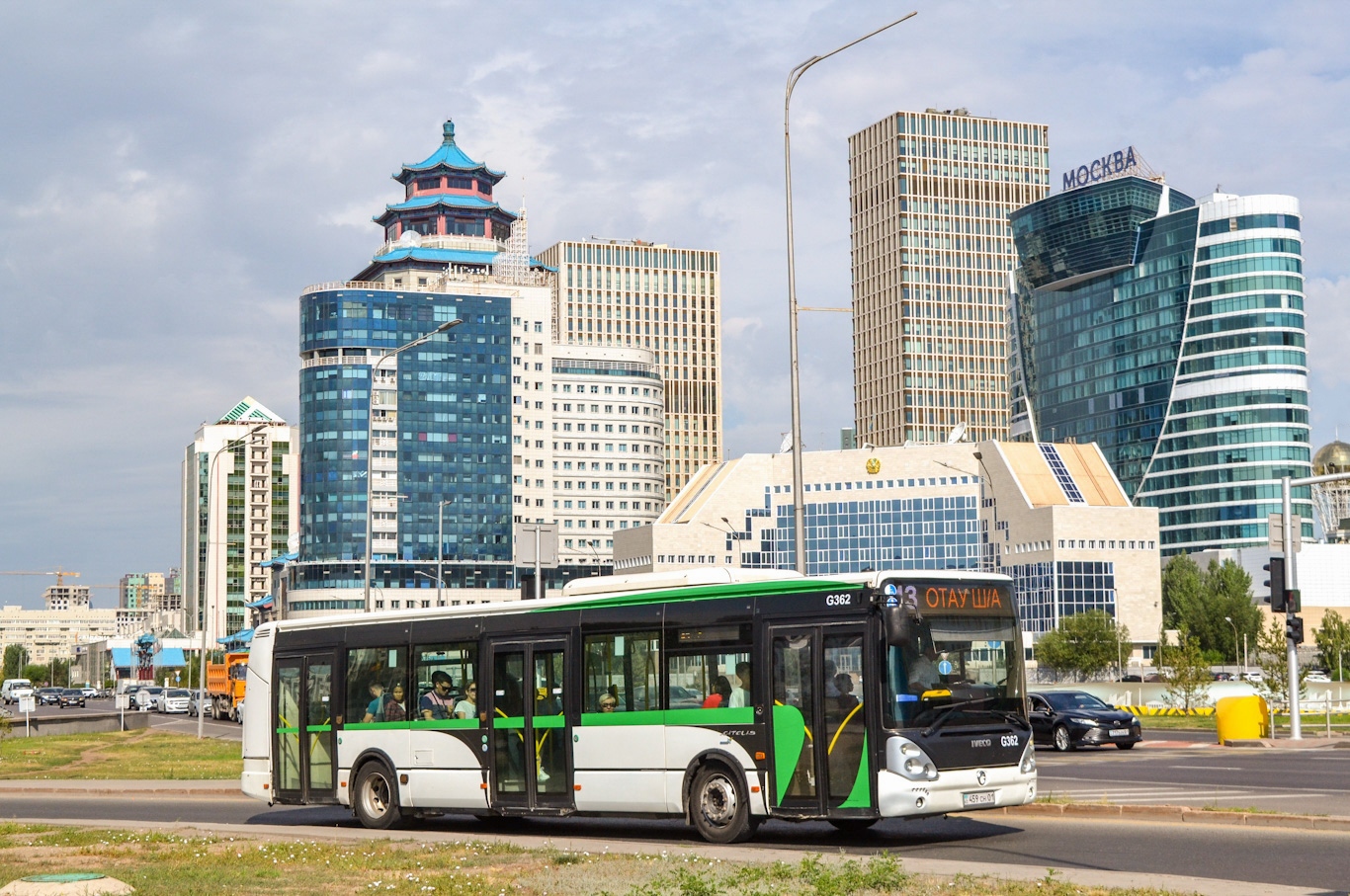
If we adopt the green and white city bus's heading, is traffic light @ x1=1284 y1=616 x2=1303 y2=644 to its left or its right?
on its left

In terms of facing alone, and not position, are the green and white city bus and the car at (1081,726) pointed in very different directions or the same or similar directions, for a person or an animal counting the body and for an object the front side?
same or similar directions

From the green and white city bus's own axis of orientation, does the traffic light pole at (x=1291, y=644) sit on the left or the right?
on its left

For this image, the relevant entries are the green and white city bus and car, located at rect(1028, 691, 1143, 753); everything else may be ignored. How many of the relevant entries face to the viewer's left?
0

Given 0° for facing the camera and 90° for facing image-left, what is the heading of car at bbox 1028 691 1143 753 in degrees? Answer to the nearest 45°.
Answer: approximately 315°

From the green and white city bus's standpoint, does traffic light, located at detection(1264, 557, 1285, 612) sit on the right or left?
on its left

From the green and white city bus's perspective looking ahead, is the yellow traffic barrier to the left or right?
on its left

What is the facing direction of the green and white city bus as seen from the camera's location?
facing the viewer and to the right of the viewer

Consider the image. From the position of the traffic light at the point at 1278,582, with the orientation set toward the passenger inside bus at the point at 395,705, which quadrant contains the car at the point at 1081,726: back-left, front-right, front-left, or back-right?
front-right
